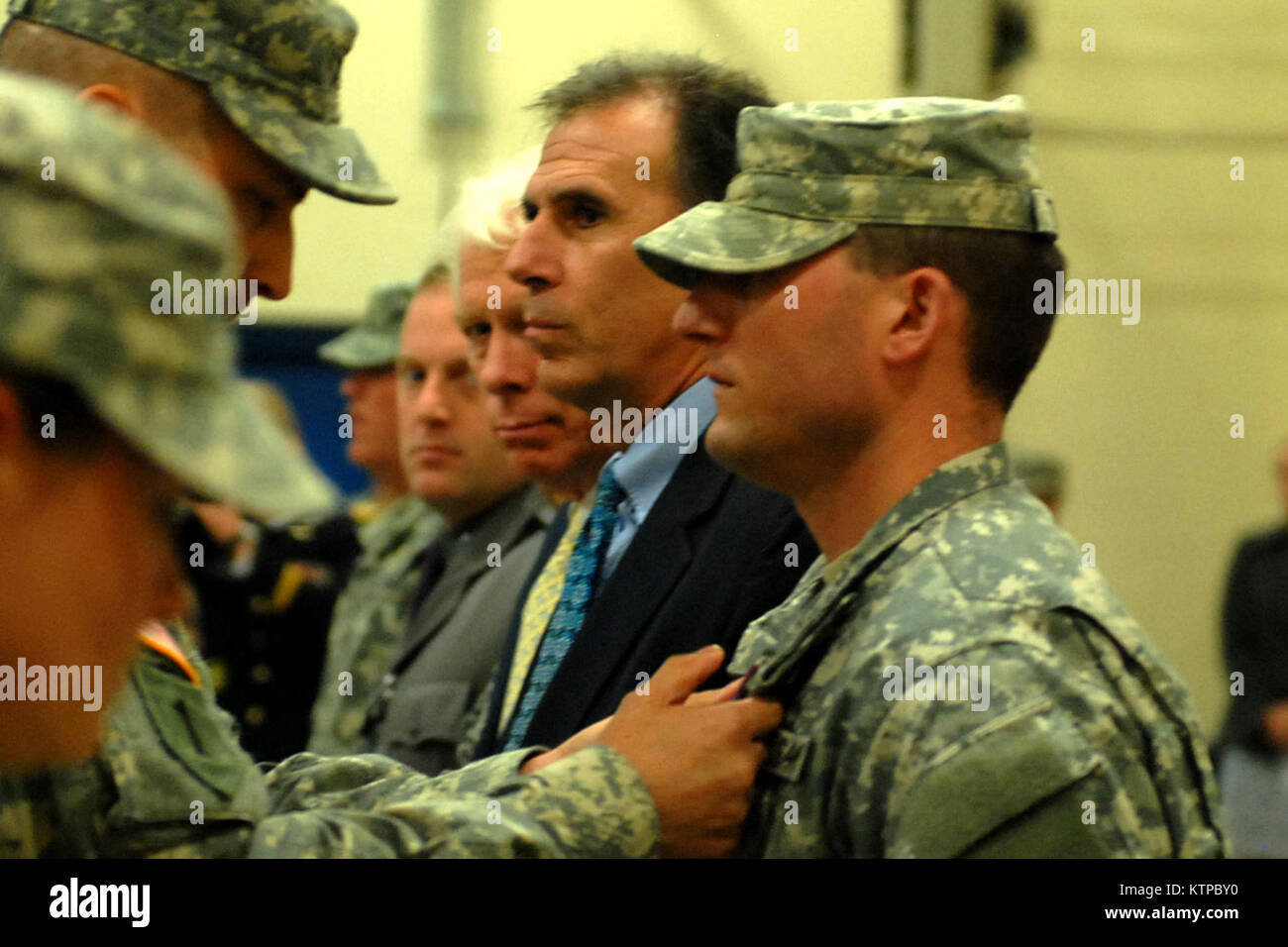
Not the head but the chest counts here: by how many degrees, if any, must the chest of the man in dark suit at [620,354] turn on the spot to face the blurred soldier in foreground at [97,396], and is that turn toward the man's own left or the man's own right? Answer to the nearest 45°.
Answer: approximately 45° to the man's own left

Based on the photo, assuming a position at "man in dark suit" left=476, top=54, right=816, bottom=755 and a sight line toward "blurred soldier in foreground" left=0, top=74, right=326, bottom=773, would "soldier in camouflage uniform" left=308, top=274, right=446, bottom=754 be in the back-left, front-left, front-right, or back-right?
back-right

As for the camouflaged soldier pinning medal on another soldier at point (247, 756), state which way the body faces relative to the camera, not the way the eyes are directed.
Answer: to the viewer's right

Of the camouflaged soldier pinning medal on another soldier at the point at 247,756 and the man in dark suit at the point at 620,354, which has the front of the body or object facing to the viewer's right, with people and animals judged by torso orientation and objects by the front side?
the camouflaged soldier pinning medal on another soldier

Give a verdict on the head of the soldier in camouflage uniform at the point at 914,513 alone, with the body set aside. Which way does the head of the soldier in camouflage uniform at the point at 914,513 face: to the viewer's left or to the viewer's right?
to the viewer's left

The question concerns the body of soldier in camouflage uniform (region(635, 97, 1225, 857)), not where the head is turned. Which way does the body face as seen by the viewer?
to the viewer's left

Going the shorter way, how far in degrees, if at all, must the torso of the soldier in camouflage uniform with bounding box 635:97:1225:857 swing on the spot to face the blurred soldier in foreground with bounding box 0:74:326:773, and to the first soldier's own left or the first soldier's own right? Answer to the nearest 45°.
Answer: approximately 45° to the first soldier's own left

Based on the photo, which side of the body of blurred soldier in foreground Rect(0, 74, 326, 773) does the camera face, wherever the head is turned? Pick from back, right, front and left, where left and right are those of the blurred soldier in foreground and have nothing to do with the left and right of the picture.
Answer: right

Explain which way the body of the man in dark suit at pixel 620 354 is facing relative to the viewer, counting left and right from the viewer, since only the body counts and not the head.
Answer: facing the viewer and to the left of the viewer

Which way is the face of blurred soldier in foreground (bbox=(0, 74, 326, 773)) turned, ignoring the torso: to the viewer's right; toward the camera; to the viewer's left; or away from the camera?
to the viewer's right

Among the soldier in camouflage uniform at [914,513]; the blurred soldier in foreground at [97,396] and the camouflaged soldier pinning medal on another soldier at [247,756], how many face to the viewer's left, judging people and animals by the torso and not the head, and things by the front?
1
